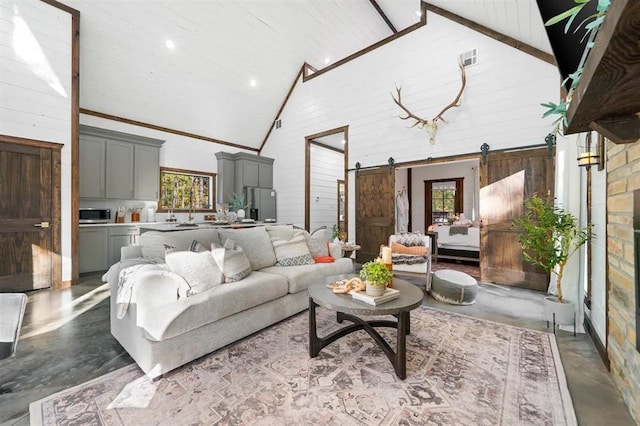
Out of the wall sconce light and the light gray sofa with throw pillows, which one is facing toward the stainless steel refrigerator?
the wall sconce light

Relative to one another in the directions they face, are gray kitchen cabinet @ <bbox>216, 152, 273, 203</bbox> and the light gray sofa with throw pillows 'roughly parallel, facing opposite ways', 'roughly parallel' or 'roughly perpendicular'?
roughly parallel

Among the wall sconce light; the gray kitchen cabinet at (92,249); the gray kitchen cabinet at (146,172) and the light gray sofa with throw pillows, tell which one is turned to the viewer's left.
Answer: the wall sconce light

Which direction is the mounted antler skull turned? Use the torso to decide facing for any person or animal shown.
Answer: toward the camera

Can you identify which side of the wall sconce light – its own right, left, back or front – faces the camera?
left

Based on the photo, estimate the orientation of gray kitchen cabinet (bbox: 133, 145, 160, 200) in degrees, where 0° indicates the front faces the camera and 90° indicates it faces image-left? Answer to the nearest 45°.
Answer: approximately 0°

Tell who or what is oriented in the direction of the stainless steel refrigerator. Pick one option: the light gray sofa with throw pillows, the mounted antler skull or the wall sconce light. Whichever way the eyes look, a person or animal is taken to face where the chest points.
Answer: the wall sconce light

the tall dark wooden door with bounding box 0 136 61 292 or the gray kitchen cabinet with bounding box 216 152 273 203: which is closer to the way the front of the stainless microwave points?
the tall dark wooden door

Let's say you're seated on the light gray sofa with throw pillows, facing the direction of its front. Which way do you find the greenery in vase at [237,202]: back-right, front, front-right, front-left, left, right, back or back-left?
back-left

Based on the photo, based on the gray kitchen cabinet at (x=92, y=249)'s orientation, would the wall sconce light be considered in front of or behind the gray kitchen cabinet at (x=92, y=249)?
in front

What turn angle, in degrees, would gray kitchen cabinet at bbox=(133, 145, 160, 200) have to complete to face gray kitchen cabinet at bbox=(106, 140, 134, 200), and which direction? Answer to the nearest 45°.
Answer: approximately 90° to its right

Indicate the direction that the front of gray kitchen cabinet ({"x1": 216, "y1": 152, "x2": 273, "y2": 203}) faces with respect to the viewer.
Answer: facing the viewer and to the right of the viewer

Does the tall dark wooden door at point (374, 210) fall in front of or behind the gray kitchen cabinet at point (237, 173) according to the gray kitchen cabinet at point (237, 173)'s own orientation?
in front

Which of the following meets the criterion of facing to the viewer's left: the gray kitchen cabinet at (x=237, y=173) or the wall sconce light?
the wall sconce light

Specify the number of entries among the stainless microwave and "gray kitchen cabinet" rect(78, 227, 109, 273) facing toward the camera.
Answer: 2
